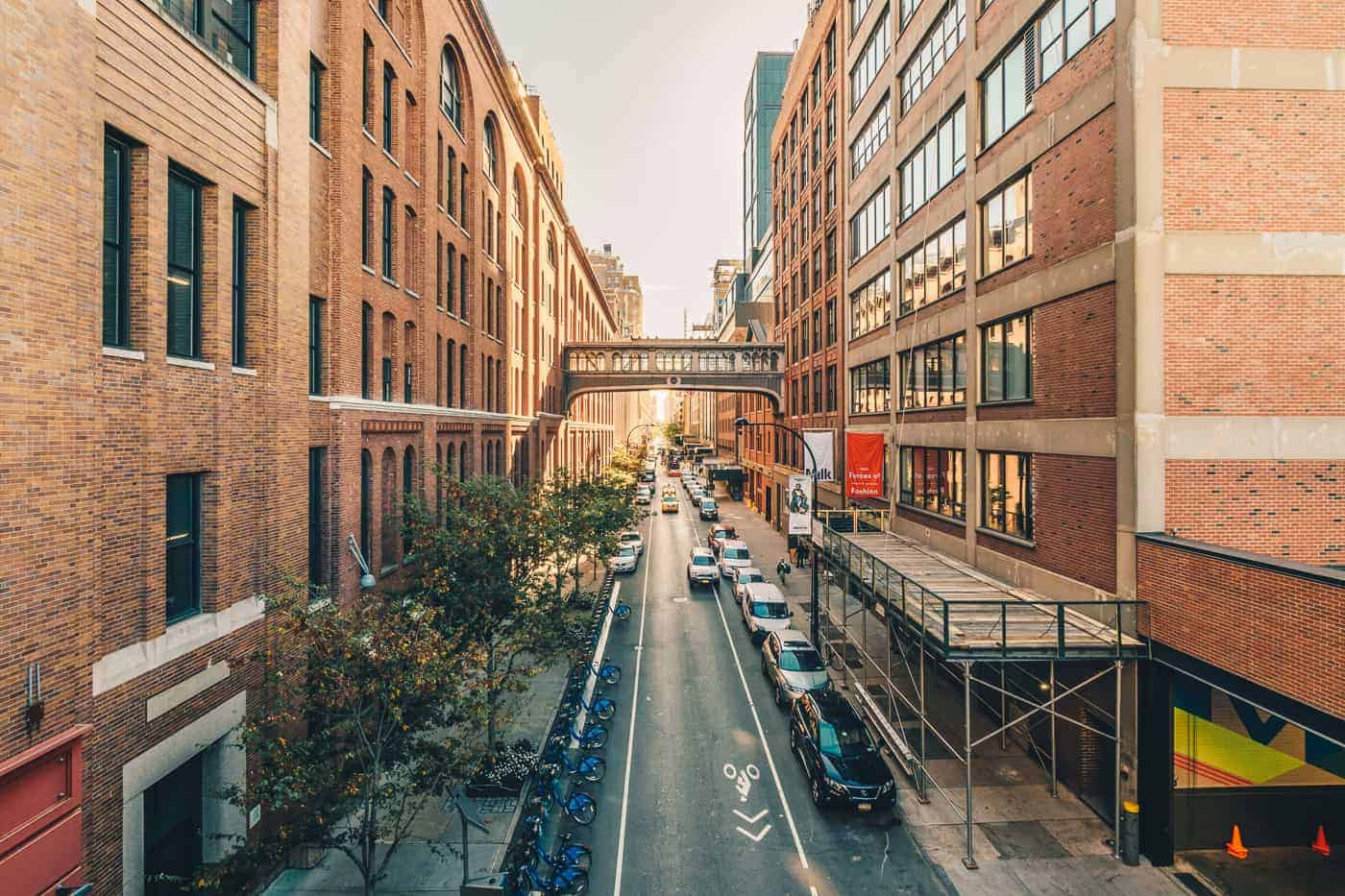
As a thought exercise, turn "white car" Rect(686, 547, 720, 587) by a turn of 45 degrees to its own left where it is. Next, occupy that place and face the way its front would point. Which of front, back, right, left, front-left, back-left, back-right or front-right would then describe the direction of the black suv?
front-right

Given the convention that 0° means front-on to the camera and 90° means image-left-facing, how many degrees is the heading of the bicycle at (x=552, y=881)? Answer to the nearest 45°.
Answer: approximately 90°

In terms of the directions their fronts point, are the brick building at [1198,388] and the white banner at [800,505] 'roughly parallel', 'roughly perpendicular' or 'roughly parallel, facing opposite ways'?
roughly perpendicular

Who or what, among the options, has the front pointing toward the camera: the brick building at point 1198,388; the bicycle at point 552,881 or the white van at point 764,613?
the white van

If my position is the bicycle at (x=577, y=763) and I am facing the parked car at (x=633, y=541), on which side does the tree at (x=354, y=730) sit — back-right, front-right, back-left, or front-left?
back-left

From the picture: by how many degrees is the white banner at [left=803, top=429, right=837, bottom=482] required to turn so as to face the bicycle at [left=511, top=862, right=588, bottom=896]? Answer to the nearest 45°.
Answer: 0° — it already faces it

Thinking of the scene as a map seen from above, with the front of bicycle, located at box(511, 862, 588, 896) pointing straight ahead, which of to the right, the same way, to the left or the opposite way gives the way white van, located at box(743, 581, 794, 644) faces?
to the left

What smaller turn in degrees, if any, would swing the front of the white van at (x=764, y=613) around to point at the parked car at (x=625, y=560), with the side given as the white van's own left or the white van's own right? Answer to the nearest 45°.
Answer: approximately 135° to the white van's own right

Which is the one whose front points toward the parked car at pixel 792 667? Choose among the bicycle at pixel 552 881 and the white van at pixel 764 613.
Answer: the white van

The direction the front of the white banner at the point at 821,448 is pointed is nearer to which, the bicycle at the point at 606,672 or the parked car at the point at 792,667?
the parked car

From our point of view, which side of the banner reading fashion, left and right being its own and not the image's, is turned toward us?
front

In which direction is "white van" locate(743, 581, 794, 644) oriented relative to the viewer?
toward the camera
